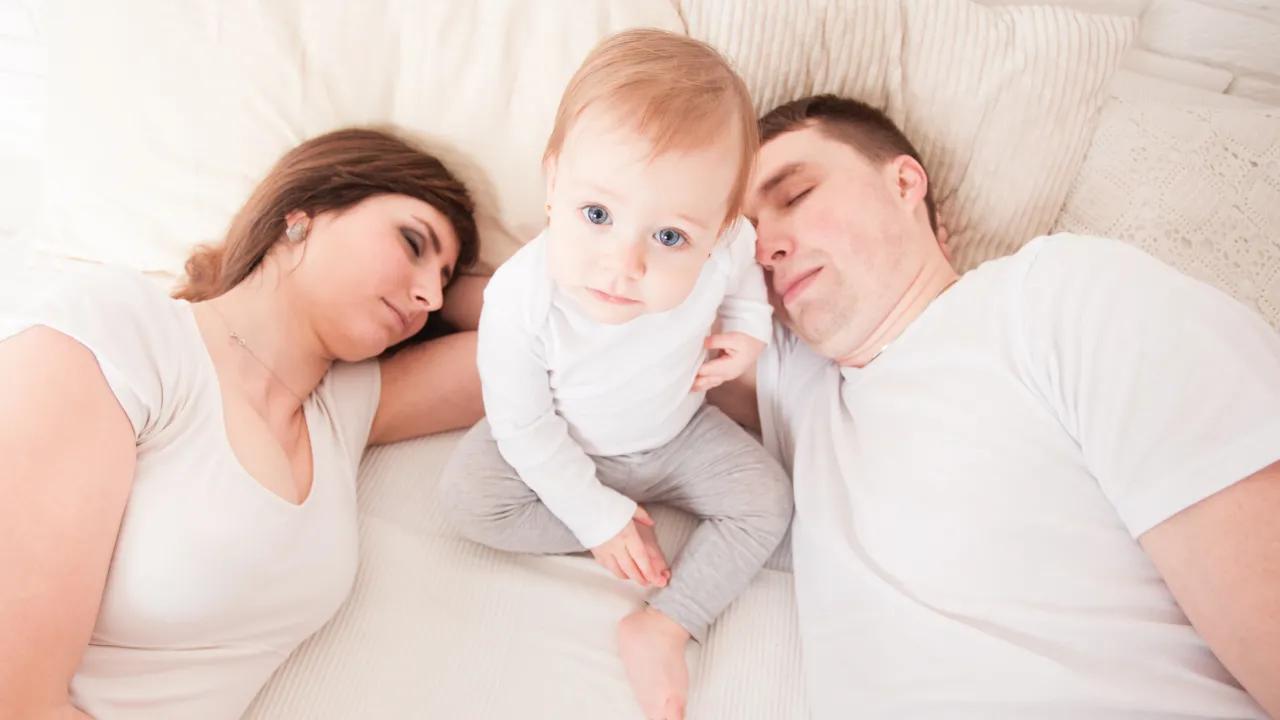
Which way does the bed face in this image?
toward the camera

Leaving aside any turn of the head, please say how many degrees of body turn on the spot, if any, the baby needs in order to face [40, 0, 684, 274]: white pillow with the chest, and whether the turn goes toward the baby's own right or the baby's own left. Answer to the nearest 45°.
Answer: approximately 135° to the baby's own right

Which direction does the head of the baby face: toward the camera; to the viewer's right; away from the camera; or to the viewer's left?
toward the camera

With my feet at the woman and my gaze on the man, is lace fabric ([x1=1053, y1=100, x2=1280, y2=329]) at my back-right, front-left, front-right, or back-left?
front-left

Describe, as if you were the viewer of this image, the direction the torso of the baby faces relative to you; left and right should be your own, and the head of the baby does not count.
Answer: facing the viewer
